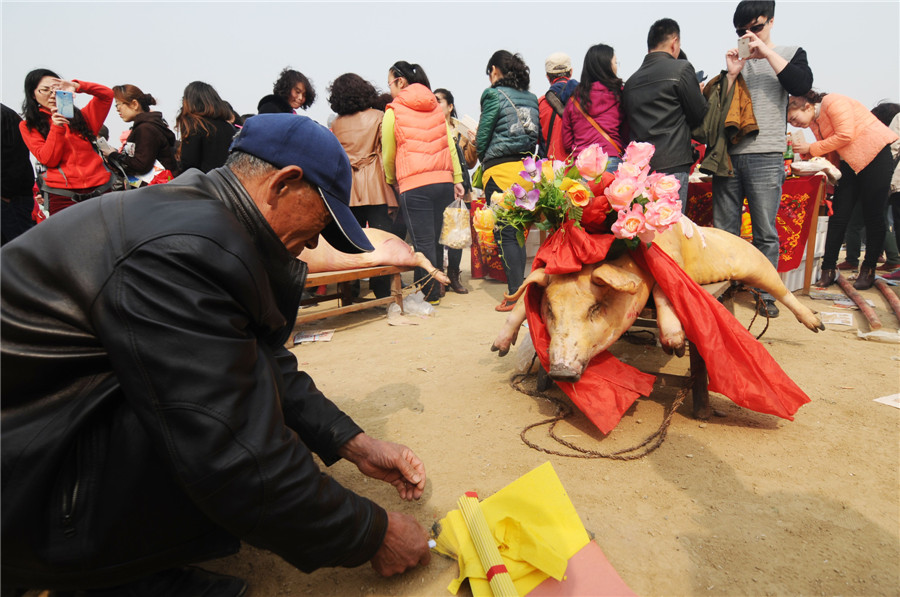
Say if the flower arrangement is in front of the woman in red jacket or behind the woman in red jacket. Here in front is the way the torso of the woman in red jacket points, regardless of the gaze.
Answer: in front

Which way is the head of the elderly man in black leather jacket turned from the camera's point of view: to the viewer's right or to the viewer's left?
to the viewer's right

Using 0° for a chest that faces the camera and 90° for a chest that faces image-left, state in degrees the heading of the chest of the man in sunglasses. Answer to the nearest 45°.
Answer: approximately 45°

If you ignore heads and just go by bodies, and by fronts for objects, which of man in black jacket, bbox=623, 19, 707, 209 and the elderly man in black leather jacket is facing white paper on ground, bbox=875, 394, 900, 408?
the elderly man in black leather jacket

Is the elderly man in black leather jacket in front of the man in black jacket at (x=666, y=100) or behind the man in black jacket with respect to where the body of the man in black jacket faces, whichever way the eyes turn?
behind

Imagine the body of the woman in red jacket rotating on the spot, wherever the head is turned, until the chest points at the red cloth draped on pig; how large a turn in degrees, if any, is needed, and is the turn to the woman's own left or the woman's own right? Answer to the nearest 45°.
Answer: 0° — they already face it

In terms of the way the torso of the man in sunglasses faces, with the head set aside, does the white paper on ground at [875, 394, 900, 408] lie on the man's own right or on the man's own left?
on the man's own left

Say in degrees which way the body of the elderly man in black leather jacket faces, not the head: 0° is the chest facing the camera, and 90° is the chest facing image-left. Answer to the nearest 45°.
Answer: approximately 270°

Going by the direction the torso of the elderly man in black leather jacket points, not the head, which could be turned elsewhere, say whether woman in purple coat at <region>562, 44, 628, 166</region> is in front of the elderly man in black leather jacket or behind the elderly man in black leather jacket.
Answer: in front

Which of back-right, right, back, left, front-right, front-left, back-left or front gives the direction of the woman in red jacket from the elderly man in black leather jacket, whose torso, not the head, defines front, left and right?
left

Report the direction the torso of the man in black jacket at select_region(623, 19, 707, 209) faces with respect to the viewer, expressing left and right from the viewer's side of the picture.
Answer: facing away from the viewer and to the right of the viewer

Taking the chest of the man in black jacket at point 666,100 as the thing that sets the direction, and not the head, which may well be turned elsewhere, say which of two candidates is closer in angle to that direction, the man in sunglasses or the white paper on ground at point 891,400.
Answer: the man in sunglasses

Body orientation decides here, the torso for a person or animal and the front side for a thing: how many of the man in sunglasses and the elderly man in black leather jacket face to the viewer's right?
1

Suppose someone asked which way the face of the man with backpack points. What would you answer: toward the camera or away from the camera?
away from the camera
